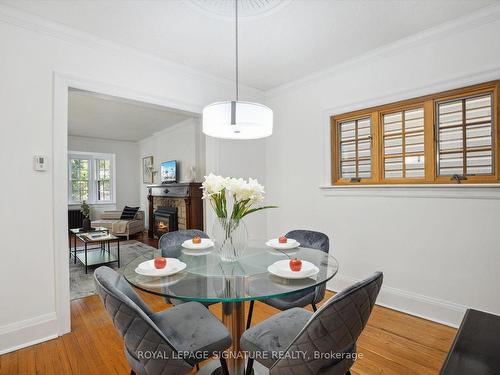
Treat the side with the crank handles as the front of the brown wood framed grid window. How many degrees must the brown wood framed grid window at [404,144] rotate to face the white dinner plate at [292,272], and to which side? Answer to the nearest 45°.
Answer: approximately 45° to its left

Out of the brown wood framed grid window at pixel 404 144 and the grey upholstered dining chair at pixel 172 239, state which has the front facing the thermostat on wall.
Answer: the brown wood framed grid window

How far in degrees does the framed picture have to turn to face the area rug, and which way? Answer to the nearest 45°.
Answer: approximately 45° to its left

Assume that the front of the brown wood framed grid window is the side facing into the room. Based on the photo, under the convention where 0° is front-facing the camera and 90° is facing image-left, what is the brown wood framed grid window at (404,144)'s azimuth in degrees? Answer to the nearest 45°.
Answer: approximately 45°

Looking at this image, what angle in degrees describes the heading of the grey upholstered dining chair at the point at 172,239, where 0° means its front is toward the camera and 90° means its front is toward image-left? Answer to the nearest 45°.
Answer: approximately 315°

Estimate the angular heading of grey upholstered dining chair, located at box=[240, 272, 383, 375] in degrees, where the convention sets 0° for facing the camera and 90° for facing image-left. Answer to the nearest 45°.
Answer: approximately 135°

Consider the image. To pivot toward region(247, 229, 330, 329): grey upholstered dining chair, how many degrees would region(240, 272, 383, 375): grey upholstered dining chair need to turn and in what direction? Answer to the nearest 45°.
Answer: approximately 45° to its right

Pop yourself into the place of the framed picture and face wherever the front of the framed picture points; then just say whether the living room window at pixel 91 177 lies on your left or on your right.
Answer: on your right

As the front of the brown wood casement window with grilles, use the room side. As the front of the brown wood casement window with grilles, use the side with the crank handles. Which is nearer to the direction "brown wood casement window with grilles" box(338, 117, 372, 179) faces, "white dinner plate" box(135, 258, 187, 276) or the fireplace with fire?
the white dinner plate

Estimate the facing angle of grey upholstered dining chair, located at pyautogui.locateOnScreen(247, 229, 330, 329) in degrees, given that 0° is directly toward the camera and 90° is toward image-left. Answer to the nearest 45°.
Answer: approximately 45°
